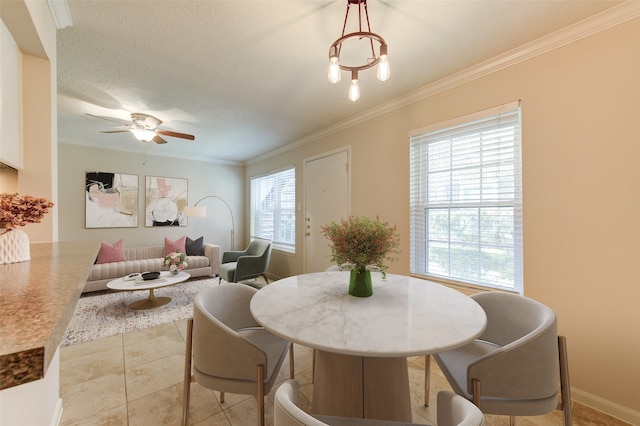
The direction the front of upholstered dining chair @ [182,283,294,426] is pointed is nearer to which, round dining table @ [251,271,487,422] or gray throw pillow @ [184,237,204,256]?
the round dining table

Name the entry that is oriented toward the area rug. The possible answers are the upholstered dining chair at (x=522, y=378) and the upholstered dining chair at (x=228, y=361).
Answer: the upholstered dining chair at (x=522, y=378)

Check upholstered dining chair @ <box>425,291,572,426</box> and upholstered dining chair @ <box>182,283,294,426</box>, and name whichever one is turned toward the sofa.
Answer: upholstered dining chair @ <box>425,291,572,426</box>

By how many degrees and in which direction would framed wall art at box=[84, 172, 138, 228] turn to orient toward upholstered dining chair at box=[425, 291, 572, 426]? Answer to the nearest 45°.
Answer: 0° — it already faces it

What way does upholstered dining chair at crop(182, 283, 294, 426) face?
to the viewer's right

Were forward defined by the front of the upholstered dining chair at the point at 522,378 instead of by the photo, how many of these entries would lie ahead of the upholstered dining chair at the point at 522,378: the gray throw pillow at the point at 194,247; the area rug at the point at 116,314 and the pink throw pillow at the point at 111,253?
3

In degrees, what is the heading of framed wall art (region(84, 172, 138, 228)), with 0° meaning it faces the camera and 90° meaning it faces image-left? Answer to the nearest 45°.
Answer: approximately 0°

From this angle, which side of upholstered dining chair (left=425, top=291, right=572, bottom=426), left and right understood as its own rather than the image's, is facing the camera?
left

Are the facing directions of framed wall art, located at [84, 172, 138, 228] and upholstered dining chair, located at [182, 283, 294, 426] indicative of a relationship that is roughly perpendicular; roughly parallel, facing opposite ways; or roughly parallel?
roughly perpendicular

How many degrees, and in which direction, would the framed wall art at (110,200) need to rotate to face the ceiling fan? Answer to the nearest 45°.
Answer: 0° — it already faces it

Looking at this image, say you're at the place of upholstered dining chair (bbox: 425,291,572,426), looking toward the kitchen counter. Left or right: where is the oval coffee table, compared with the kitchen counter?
right

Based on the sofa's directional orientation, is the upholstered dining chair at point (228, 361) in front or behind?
in front

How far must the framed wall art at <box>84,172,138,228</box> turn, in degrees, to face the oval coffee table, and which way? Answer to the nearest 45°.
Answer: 0° — it already faces it

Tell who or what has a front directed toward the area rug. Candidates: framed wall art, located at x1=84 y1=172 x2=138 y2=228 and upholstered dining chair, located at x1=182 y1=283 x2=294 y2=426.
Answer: the framed wall art
